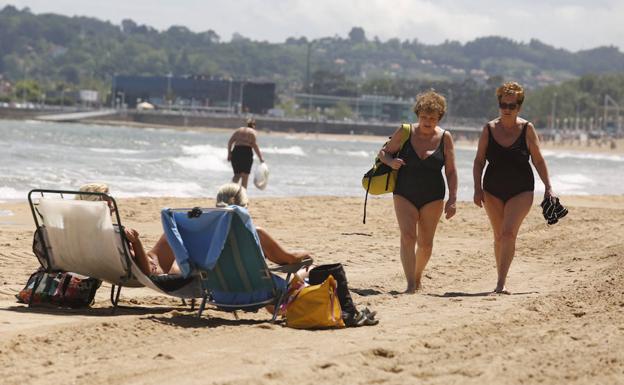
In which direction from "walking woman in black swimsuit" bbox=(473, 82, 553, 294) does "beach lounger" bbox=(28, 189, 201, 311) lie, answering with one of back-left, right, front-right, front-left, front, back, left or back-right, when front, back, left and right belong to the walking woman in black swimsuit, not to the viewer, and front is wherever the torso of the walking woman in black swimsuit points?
front-right

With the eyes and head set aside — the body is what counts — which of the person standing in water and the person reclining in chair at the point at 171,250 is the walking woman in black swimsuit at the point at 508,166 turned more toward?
the person reclining in chair

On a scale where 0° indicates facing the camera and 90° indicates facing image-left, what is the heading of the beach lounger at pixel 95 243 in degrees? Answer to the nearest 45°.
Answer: approximately 225°

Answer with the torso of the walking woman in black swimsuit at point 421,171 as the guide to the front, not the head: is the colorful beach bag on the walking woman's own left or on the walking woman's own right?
on the walking woman's own right

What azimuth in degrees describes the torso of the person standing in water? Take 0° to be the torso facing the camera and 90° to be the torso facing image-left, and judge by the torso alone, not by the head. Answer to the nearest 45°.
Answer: approximately 225°

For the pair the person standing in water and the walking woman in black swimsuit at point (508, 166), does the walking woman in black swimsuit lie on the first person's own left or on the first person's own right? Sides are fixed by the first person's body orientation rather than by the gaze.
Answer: on the first person's own right

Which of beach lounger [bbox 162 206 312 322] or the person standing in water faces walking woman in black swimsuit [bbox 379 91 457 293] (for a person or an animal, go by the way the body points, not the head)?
the beach lounger

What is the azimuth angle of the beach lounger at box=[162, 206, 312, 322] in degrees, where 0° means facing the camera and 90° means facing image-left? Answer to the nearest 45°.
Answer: approximately 225°

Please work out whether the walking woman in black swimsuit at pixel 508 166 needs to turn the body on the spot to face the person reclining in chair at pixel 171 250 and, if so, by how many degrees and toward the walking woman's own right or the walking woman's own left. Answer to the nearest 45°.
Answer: approximately 45° to the walking woman's own right

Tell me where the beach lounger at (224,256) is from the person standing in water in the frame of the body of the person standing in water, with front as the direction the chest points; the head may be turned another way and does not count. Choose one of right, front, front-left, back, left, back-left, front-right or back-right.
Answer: back-right
